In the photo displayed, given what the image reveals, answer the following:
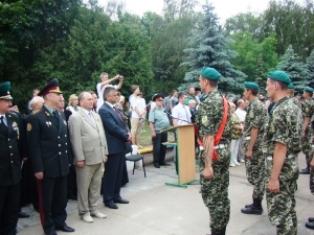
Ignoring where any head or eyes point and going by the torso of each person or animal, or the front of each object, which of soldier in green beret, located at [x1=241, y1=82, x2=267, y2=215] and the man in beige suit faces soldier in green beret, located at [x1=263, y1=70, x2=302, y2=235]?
the man in beige suit

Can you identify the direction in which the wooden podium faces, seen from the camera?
facing the viewer and to the right of the viewer

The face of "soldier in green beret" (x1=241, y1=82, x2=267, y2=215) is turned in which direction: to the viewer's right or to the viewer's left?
to the viewer's left

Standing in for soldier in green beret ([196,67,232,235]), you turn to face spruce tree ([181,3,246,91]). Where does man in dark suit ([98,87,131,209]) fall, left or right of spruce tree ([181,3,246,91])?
left

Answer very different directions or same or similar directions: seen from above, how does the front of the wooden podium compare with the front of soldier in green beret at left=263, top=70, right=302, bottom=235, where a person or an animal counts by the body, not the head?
very different directions

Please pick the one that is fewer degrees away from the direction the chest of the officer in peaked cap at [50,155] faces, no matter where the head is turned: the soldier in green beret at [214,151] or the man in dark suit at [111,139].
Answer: the soldier in green beret

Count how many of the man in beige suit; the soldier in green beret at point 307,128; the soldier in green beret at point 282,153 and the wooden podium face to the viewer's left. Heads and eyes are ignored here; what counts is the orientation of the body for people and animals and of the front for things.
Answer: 2

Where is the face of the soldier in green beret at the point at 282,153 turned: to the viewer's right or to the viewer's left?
to the viewer's left

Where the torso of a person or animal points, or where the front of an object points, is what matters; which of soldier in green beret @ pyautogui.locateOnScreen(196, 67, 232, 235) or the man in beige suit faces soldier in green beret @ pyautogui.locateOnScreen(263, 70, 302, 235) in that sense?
the man in beige suit

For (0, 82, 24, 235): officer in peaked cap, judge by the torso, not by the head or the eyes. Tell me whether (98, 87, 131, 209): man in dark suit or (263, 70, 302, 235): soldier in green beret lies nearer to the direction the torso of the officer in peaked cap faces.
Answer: the soldier in green beret

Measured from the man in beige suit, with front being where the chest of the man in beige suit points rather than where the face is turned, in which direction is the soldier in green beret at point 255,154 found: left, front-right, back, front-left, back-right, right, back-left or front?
front-left

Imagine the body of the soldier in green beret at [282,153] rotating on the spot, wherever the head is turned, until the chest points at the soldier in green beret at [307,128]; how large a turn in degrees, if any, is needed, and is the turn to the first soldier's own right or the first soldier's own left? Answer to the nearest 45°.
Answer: approximately 90° to the first soldier's own right

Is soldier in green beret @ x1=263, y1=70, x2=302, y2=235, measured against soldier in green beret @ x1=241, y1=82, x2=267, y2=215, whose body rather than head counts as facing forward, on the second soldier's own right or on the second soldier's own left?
on the second soldier's own left

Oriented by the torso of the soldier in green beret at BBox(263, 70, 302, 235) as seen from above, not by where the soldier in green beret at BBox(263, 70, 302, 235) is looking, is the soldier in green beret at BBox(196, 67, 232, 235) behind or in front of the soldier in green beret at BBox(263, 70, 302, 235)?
in front

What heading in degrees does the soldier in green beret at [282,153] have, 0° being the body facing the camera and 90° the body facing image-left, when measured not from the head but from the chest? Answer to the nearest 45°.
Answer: approximately 90°
